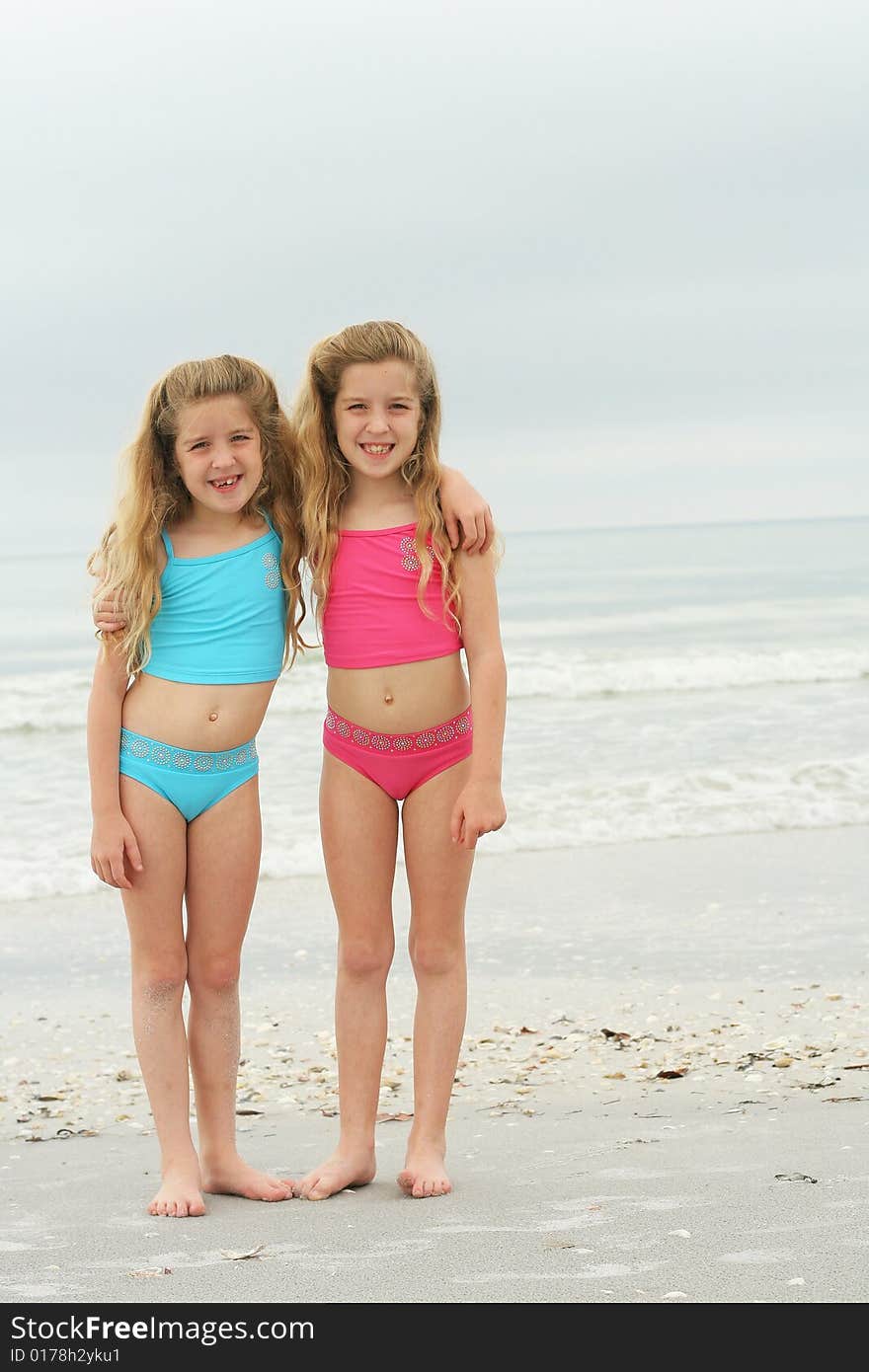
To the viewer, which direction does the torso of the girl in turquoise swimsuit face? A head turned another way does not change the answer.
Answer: toward the camera

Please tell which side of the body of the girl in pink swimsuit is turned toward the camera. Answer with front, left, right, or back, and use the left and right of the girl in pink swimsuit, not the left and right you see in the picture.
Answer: front
